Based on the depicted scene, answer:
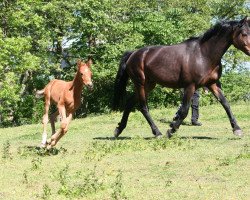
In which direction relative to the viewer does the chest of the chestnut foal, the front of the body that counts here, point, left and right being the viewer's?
facing the viewer and to the right of the viewer

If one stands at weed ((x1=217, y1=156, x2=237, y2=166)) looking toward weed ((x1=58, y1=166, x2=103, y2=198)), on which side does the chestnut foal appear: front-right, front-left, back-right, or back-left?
front-right

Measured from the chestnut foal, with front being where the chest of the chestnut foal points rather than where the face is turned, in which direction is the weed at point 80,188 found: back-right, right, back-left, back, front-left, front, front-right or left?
front-right

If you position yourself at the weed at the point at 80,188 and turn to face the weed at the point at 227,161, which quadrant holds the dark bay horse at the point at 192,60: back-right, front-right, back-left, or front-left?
front-left

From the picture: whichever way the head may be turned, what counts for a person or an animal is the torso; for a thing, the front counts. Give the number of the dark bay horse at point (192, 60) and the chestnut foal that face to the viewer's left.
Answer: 0

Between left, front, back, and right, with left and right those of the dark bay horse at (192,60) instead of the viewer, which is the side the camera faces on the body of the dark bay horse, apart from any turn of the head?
right

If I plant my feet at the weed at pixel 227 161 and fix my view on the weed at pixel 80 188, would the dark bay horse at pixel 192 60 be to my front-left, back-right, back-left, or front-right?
back-right

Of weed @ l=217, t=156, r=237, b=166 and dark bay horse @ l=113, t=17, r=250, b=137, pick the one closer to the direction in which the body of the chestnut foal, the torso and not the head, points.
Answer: the weed

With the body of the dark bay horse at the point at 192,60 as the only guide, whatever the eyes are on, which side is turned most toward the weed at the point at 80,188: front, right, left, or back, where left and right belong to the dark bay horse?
right

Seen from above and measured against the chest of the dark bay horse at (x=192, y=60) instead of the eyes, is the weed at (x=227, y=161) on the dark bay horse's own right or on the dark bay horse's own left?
on the dark bay horse's own right

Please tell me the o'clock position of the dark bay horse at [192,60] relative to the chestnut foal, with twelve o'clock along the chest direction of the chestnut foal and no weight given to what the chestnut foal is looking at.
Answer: The dark bay horse is roughly at 10 o'clock from the chestnut foal.

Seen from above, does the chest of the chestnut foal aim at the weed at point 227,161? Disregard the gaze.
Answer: yes
